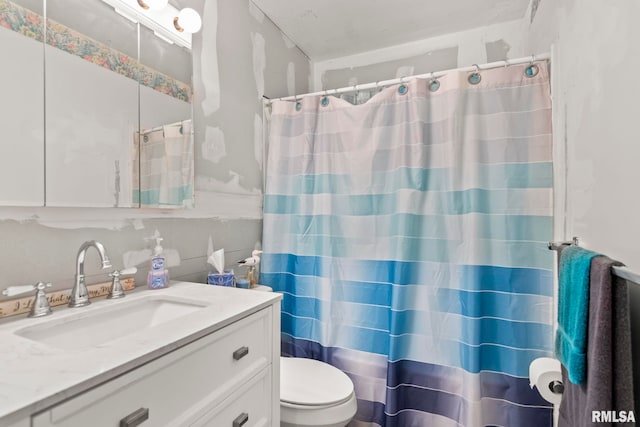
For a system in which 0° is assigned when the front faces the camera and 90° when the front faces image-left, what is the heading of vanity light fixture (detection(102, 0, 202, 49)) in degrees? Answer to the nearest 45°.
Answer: approximately 315°

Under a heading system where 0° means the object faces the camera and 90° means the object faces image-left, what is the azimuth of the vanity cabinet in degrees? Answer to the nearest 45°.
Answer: approximately 315°
